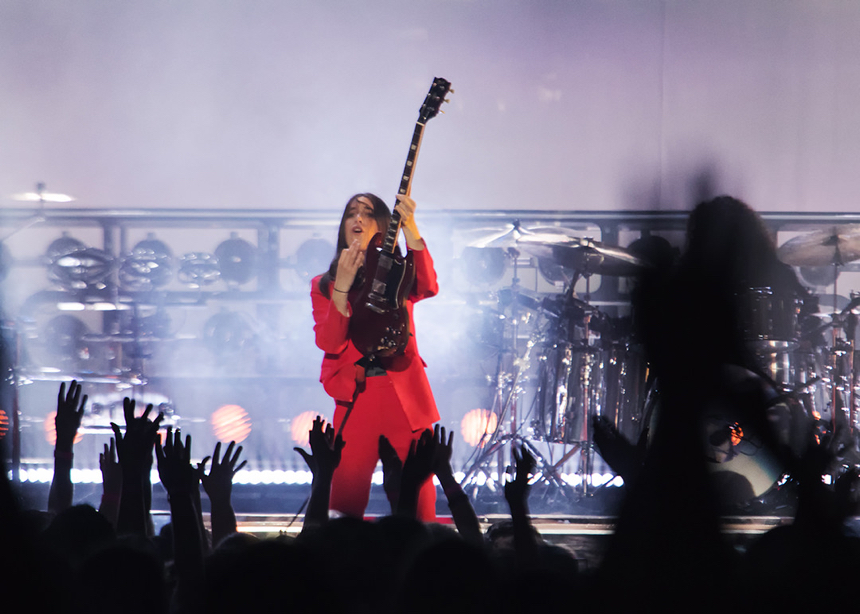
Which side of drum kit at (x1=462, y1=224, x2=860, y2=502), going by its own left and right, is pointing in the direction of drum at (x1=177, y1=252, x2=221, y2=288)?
right

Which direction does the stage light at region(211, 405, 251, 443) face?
toward the camera

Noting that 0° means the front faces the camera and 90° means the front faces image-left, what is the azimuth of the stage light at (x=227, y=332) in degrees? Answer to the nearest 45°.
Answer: approximately 0°

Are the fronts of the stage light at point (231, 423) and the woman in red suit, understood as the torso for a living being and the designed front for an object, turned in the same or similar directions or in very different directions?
same or similar directions

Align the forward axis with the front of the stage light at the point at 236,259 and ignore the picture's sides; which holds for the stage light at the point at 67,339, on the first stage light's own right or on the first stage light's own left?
on the first stage light's own right

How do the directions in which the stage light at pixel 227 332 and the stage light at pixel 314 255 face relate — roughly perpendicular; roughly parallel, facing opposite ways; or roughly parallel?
roughly parallel

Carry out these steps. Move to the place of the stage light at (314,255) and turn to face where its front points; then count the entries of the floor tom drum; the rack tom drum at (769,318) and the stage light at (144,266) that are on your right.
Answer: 1

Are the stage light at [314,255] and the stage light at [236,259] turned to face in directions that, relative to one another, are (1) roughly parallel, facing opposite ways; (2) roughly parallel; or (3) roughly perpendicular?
roughly parallel

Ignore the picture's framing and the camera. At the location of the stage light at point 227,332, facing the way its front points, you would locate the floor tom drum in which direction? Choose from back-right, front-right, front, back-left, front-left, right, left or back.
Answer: front-left

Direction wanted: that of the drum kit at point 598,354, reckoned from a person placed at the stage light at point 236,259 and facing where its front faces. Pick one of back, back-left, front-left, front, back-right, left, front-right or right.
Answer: front-left

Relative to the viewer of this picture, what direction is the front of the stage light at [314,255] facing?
facing the viewer

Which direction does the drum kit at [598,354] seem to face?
toward the camera

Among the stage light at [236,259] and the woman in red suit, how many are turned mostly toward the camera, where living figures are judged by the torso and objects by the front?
2

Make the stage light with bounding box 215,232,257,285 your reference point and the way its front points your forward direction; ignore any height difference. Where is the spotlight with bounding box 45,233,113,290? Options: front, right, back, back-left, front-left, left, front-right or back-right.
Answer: right
